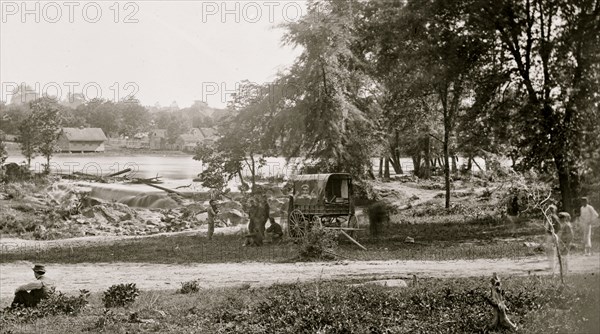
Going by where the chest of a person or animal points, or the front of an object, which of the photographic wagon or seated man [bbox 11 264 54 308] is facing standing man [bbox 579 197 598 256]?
the photographic wagon

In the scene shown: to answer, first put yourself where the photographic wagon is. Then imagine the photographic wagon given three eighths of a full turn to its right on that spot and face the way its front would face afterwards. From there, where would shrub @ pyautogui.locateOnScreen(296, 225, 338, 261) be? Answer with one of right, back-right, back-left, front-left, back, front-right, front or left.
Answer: left

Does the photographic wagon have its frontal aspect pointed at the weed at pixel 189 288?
no

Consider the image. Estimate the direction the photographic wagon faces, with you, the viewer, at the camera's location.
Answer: facing the viewer and to the right of the viewer

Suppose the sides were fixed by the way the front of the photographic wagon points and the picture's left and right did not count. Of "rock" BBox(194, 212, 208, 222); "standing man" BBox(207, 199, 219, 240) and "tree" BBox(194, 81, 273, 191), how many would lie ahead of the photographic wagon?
0

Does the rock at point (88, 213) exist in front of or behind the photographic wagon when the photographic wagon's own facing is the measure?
behind

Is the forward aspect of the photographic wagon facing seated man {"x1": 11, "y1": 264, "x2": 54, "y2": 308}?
no
